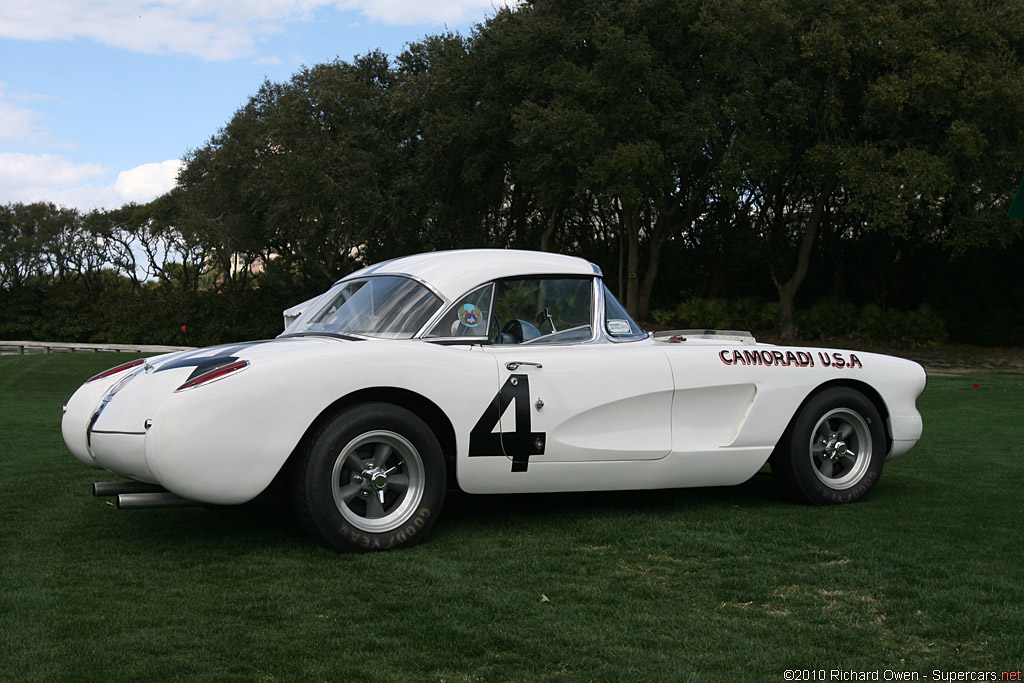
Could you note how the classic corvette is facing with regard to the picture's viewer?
facing away from the viewer and to the right of the viewer

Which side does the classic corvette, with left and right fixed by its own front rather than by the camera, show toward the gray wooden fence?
left
